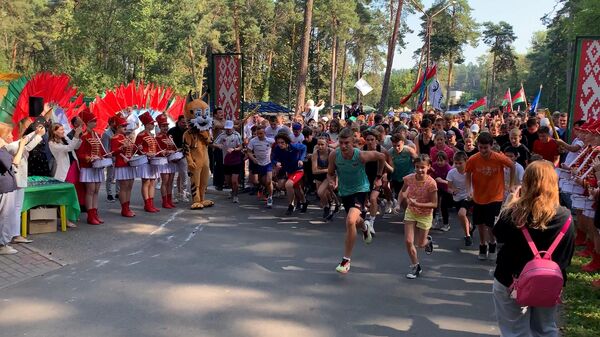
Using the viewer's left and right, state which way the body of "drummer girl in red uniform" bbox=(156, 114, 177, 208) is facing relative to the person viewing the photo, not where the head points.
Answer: facing the viewer and to the right of the viewer

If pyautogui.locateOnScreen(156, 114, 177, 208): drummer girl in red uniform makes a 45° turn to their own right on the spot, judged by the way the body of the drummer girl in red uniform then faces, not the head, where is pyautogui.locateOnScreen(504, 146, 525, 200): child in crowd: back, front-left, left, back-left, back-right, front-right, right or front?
front-left

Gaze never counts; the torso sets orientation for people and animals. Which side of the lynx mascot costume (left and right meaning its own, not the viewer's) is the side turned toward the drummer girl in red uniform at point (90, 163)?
right

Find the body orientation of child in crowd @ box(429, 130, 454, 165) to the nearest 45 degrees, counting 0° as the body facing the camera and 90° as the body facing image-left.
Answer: approximately 0°

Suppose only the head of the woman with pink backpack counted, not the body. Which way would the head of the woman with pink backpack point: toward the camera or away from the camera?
away from the camera

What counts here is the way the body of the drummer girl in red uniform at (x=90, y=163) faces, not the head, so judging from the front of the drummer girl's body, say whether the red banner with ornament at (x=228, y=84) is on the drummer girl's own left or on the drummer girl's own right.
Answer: on the drummer girl's own left

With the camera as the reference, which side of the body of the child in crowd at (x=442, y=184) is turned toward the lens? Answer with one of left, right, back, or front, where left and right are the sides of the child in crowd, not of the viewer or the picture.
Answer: front

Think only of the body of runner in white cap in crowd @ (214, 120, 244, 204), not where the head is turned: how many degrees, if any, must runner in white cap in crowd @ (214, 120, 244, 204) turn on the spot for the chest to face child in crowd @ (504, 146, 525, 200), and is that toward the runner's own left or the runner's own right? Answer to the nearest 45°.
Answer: approximately 45° to the runner's own left

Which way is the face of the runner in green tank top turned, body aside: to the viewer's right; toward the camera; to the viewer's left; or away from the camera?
toward the camera

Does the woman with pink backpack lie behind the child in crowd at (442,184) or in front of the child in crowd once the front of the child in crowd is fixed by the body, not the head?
in front

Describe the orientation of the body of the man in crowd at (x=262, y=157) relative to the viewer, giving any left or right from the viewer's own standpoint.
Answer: facing the viewer

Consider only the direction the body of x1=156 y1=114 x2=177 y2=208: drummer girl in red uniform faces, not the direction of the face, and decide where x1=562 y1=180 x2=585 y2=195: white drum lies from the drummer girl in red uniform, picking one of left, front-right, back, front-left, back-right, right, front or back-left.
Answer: front
